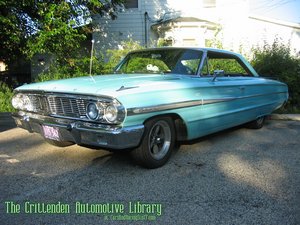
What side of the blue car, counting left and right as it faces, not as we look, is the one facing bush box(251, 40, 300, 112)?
back

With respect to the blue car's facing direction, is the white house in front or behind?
behind

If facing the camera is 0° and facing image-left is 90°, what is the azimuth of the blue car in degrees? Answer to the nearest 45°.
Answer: approximately 45°

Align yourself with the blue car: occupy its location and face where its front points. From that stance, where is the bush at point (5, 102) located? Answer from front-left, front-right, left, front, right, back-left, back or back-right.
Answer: right

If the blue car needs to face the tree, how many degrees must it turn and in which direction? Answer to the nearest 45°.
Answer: approximately 90° to its right
